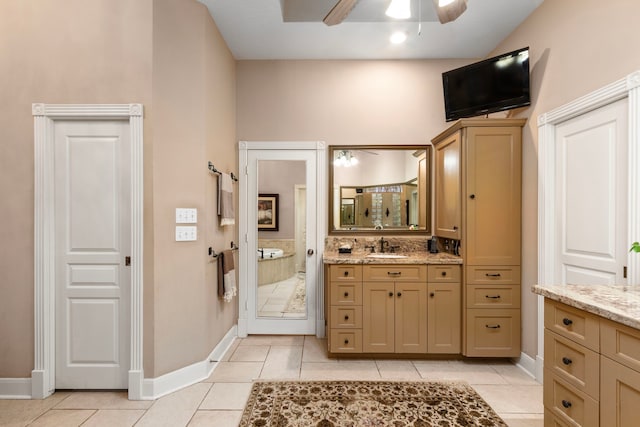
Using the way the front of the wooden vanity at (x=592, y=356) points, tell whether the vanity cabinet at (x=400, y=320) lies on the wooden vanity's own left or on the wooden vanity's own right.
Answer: on the wooden vanity's own right

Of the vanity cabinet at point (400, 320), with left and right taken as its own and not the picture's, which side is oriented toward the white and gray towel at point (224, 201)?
right

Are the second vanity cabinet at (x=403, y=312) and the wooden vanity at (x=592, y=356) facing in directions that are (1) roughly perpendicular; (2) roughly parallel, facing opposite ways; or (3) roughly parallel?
roughly perpendicular

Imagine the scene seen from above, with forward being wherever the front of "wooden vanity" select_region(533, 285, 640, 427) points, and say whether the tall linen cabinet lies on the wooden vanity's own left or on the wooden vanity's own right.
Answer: on the wooden vanity's own right

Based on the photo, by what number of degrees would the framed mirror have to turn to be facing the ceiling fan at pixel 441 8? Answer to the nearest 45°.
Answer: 0° — it already faces it

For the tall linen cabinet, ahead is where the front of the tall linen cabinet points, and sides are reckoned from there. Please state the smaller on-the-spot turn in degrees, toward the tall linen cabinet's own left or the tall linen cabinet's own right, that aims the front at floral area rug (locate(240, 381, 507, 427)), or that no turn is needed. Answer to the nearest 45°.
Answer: approximately 45° to the tall linen cabinet's own right

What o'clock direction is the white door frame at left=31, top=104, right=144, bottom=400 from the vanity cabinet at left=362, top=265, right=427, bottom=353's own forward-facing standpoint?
The white door frame is roughly at 2 o'clock from the vanity cabinet.

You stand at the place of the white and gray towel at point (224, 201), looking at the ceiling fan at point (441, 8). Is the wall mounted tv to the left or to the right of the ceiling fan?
left

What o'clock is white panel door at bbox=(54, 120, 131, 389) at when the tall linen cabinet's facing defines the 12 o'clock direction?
The white panel door is roughly at 2 o'clock from the tall linen cabinet.
